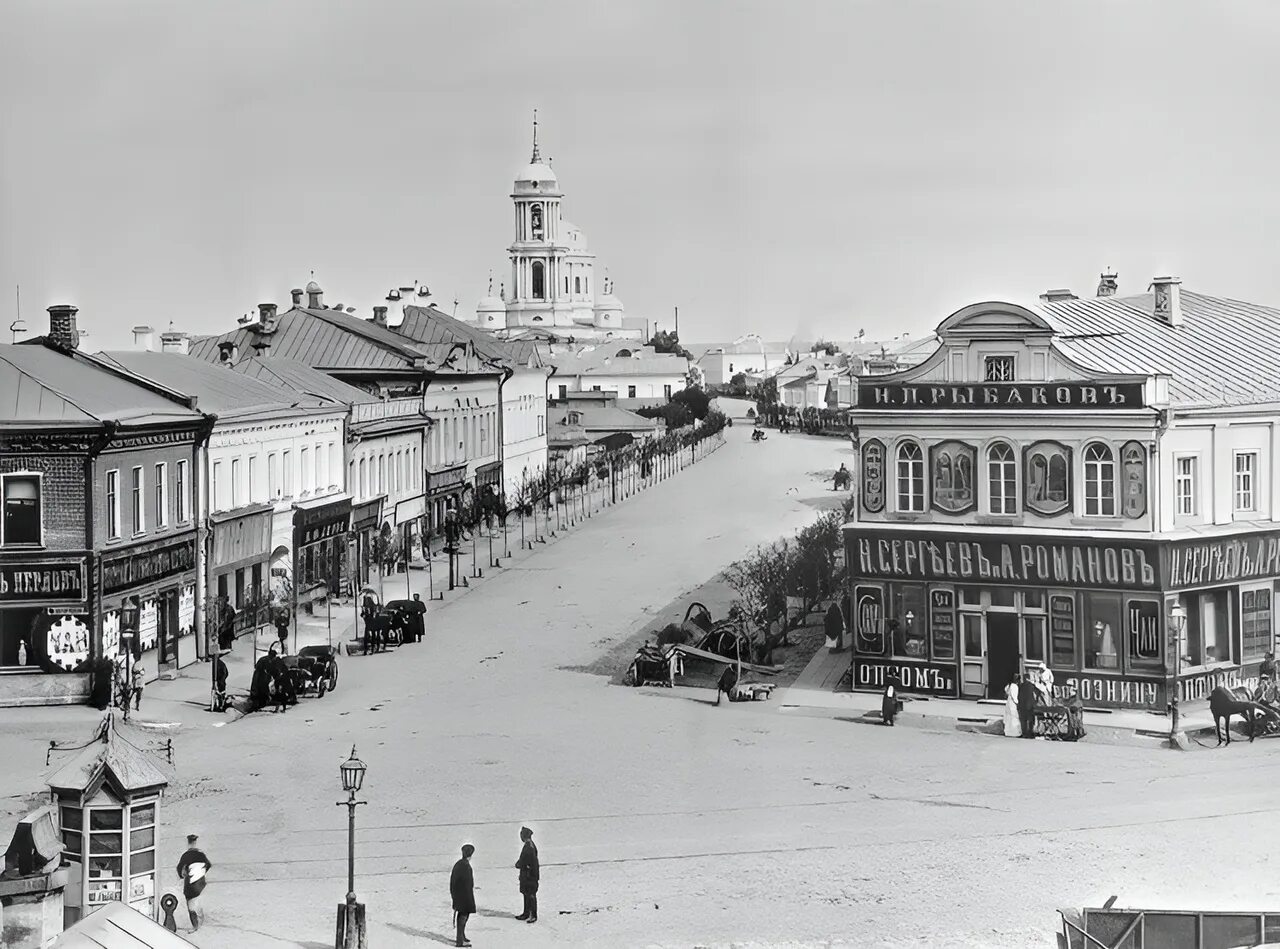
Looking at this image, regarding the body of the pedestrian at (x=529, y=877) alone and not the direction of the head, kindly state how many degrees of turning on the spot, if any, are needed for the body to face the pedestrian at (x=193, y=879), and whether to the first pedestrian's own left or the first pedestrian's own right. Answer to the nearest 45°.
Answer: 0° — they already face them

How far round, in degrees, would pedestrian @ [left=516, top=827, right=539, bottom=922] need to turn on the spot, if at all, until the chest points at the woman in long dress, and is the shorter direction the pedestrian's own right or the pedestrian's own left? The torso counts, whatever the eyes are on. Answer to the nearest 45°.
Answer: approximately 135° to the pedestrian's own right

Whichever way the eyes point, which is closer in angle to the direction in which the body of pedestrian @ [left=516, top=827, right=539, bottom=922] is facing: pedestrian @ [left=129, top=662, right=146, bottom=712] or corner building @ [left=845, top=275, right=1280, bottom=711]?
the pedestrian

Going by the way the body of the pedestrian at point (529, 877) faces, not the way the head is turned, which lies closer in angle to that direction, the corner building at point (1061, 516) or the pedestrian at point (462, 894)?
the pedestrian

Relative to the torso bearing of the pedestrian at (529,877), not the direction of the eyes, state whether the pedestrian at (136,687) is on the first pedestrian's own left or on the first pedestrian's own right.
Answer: on the first pedestrian's own right

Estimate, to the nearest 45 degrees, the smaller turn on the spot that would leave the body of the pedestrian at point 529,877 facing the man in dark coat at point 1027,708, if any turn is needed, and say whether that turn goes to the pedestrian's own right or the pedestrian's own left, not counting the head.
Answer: approximately 135° to the pedestrian's own right

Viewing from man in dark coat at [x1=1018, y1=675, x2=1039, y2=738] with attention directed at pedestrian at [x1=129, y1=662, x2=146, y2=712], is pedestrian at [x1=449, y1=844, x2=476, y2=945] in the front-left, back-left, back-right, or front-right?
front-left

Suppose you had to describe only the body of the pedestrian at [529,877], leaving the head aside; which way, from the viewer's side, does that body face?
to the viewer's left

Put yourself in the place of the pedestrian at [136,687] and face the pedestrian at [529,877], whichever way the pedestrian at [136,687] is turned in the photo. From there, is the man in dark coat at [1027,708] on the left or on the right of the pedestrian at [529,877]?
left

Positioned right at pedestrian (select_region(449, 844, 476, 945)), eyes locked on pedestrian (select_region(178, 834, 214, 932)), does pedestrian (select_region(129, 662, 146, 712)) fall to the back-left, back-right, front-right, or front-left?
front-right

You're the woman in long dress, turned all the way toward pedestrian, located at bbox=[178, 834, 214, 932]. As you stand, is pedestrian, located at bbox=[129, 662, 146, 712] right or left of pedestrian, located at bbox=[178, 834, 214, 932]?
right

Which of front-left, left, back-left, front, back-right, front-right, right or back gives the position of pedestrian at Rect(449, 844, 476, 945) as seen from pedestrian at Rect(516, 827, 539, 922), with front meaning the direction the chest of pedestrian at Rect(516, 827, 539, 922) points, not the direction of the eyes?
front-left

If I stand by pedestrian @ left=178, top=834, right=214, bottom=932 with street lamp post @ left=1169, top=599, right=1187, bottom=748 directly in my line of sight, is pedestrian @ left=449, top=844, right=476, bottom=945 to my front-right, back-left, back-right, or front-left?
front-right

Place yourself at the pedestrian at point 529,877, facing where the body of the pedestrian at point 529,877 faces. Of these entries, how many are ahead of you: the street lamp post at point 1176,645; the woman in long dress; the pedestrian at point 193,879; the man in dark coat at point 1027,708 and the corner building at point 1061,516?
1

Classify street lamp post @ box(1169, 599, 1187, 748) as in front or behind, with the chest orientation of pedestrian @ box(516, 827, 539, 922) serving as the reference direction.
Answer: behind
